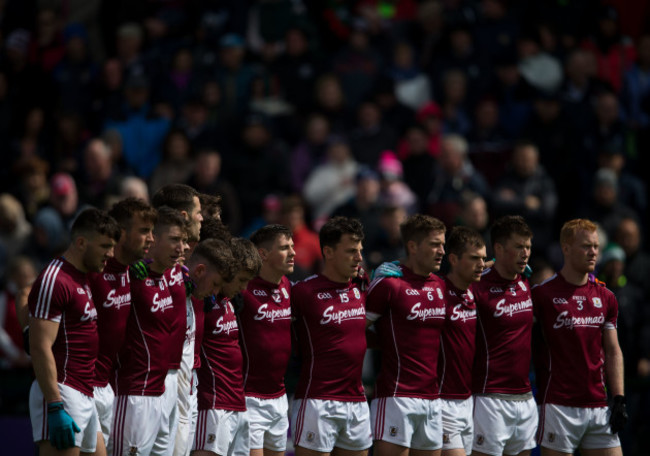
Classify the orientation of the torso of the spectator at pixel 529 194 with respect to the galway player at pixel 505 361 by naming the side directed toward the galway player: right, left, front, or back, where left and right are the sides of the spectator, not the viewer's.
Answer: front

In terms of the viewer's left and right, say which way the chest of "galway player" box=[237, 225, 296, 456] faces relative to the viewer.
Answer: facing the viewer and to the right of the viewer

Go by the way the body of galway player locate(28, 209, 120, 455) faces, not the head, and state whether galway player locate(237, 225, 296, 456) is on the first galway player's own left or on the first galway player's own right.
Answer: on the first galway player's own left

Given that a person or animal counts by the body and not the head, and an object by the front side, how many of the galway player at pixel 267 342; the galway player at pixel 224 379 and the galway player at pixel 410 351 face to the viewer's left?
0

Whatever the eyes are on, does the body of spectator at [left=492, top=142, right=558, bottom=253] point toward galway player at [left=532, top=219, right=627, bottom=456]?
yes

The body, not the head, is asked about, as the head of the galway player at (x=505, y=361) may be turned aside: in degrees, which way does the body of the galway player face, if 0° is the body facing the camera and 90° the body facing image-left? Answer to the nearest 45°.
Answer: approximately 315°

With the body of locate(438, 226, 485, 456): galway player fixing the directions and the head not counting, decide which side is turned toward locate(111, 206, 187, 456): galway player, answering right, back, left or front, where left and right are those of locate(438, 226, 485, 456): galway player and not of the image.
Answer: right

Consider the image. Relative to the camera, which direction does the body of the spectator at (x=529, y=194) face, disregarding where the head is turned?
toward the camera

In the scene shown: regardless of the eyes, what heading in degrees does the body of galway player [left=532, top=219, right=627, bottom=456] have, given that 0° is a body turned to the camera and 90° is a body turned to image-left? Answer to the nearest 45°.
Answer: approximately 315°

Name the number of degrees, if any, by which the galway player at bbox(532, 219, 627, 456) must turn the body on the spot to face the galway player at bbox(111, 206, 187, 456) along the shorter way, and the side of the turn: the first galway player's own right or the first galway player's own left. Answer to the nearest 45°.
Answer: approximately 90° to the first galway player's own right

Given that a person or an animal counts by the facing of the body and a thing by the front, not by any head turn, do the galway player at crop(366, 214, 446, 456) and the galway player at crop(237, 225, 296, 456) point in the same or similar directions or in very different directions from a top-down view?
same or similar directions

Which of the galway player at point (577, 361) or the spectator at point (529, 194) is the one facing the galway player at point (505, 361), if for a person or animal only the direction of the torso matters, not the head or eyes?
the spectator
